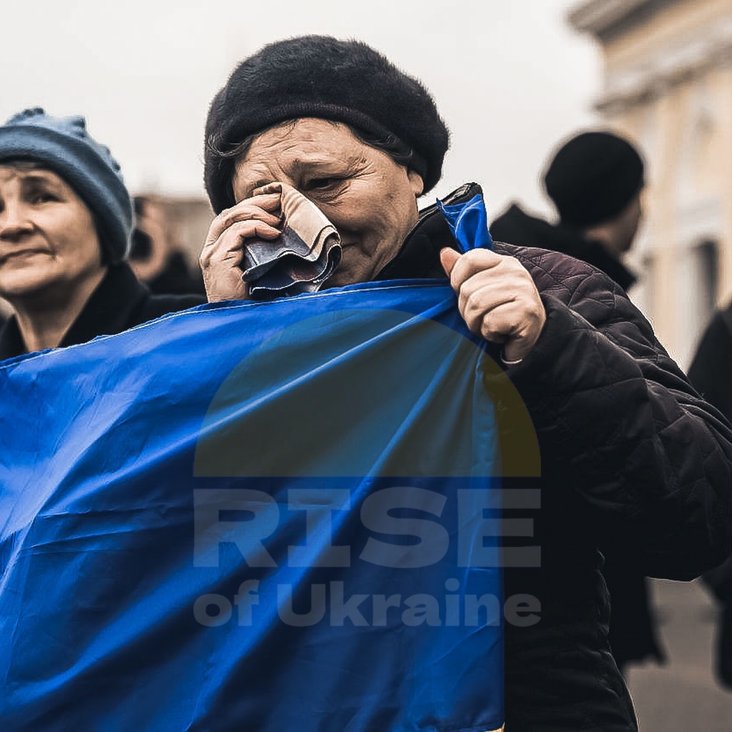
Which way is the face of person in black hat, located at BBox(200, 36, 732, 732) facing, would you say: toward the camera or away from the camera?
toward the camera

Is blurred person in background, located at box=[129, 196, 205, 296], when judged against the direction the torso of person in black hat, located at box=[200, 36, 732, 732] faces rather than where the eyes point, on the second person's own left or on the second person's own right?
on the second person's own right

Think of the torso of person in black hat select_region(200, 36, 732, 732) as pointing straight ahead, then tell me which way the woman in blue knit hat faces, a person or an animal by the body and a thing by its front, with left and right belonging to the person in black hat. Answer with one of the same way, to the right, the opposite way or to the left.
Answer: the same way

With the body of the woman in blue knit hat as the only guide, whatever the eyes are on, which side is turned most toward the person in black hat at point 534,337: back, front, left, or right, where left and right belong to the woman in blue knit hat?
left

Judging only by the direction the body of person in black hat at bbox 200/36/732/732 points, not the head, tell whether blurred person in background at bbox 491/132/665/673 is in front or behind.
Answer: behind

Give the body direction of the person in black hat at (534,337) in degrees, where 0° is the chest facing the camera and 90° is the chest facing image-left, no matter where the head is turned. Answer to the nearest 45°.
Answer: approximately 45°
